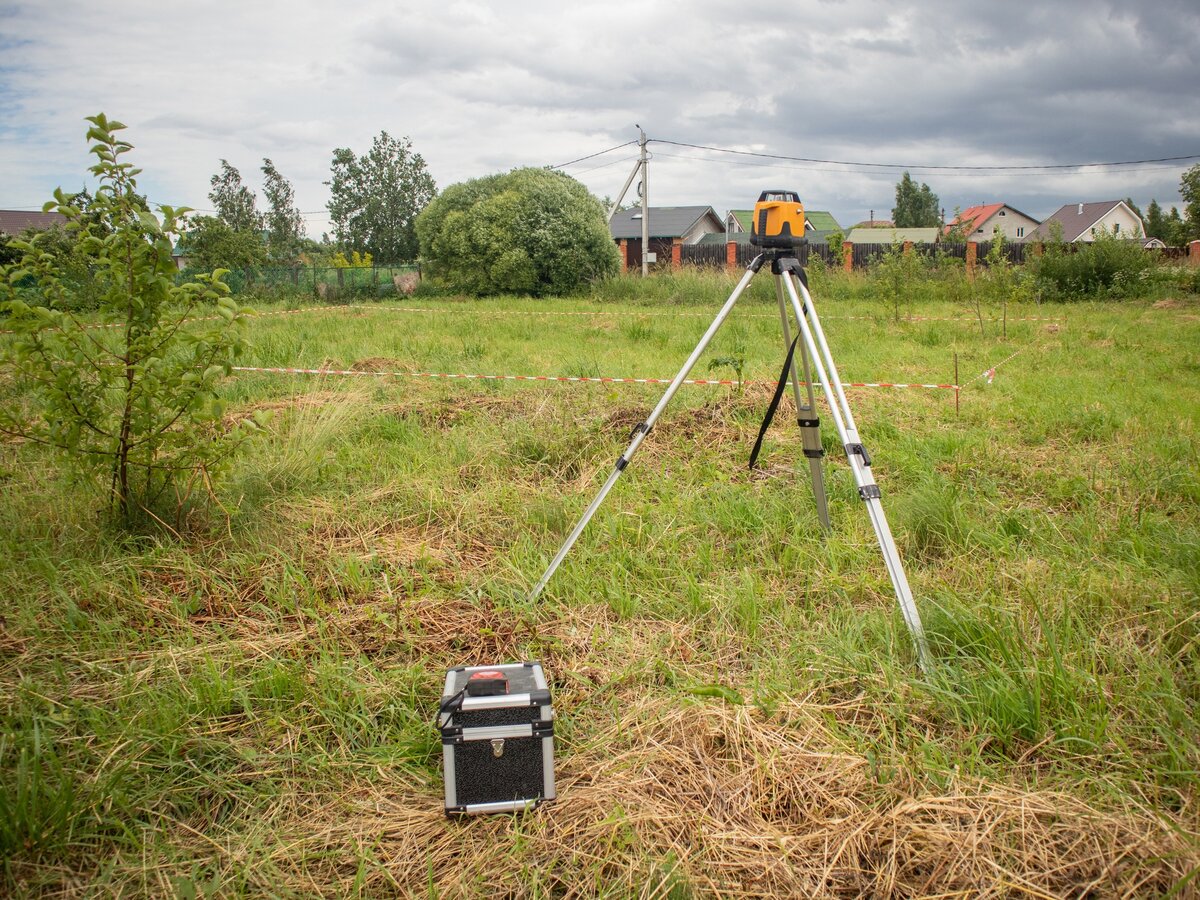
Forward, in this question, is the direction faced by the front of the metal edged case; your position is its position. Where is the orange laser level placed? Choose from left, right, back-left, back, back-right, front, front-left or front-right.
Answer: back-left

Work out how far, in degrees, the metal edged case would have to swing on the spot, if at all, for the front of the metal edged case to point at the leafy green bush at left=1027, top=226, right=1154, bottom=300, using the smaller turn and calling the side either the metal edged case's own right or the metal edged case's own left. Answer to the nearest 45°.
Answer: approximately 135° to the metal edged case's own left

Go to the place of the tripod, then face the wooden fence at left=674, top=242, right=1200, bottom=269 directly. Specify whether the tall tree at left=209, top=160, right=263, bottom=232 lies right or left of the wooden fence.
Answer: left

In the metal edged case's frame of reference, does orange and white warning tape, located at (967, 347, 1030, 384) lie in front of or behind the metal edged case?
behind

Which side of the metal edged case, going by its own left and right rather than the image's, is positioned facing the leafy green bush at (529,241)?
back

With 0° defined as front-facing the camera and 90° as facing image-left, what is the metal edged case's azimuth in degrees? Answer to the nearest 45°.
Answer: approximately 0°

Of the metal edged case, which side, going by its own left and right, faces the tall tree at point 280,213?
back

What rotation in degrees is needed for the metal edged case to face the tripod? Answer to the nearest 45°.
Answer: approximately 135° to its left

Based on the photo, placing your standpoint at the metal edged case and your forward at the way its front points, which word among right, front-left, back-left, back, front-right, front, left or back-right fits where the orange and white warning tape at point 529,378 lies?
back

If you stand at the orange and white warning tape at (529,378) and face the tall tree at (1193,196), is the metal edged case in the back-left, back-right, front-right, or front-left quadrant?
back-right

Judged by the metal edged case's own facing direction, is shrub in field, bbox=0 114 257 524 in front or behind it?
behind

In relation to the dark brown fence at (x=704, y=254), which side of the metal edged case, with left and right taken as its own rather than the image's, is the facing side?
back

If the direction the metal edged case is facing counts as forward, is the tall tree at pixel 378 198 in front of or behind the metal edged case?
behind

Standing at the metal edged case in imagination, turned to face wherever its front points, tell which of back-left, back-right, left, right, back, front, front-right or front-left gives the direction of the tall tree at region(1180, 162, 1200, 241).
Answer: back-left
